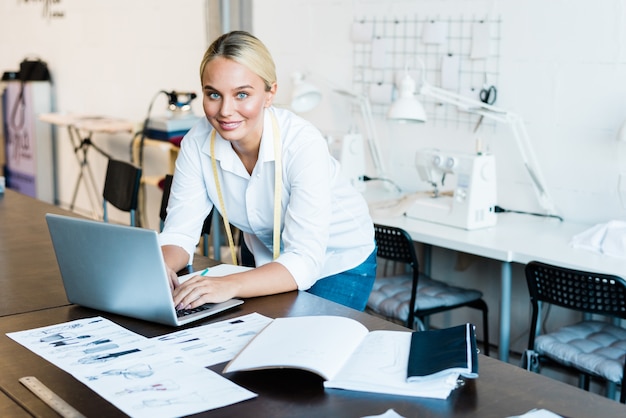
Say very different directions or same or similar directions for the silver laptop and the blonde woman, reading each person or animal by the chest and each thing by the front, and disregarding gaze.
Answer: very different directions

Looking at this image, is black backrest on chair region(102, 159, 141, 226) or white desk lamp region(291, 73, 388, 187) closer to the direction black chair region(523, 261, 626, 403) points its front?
the white desk lamp

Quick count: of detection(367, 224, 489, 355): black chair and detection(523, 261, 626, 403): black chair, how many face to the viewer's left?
0

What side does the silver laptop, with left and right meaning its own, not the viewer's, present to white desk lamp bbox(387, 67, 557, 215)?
front

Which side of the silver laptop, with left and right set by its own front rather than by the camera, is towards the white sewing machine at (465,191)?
front

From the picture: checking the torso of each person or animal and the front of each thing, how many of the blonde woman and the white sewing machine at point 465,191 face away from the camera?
0

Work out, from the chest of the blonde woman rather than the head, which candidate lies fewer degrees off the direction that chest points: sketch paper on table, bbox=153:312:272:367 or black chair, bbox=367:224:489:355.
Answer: the sketch paper on table

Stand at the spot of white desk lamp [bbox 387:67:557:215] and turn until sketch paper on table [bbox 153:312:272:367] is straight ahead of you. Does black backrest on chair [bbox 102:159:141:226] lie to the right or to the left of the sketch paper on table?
right

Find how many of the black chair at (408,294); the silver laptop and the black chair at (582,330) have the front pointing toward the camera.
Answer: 0

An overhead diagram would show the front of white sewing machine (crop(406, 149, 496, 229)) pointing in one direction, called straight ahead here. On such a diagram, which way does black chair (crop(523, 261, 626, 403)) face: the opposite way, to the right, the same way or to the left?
the opposite way

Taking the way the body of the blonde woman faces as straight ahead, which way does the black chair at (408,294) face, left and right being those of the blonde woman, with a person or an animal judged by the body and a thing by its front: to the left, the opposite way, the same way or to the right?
the opposite way

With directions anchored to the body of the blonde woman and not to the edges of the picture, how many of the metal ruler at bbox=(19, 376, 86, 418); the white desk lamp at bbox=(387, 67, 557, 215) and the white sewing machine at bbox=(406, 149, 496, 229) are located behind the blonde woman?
2

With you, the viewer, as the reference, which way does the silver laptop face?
facing away from the viewer and to the right of the viewer

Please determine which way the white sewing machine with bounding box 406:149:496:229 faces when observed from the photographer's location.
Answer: facing the viewer and to the left of the viewer
